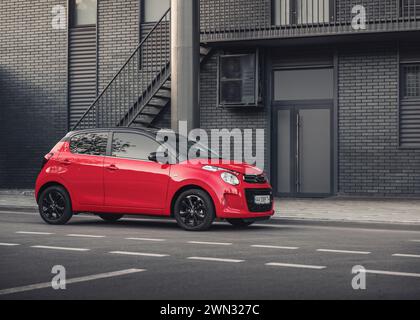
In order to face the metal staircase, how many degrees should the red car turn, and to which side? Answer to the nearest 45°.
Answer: approximately 135° to its left

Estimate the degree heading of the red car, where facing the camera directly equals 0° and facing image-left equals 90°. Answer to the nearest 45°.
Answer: approximately 315°
